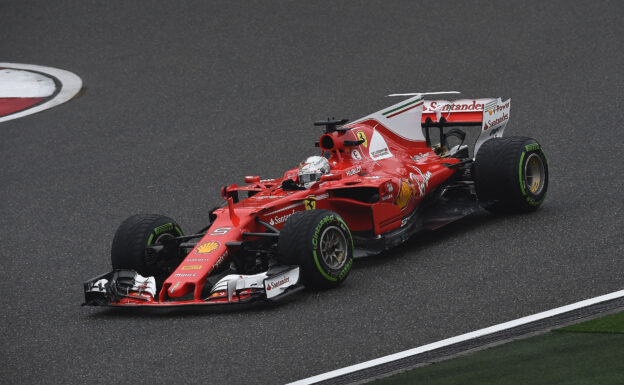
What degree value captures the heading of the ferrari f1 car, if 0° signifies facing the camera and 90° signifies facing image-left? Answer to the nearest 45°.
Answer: approximately 45°
